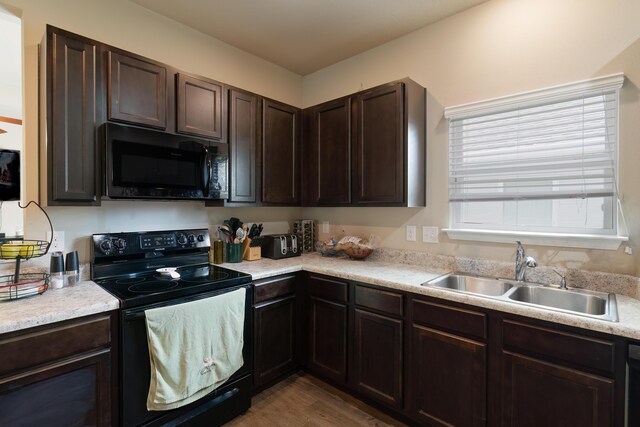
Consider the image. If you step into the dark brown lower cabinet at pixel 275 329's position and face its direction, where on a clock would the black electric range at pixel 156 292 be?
The black electric range is roughly at 4 o'clock from the dark brown lower cabinet.

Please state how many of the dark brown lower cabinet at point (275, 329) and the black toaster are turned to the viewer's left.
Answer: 0

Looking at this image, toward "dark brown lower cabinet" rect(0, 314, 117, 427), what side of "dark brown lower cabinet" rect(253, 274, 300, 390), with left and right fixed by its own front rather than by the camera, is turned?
right

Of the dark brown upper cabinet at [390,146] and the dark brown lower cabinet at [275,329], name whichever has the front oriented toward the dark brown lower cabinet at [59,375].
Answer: the dark brown upper cabinet

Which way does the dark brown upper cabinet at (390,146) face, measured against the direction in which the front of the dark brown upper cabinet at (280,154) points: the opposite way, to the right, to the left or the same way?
to the right

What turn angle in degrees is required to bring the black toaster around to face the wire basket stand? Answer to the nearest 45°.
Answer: approximately 90° to its right

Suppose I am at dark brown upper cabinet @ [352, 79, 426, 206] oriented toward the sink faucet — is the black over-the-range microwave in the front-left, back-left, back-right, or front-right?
back-right

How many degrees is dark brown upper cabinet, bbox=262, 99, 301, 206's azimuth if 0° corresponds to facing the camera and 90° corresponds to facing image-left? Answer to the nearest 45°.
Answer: approximately 315°
